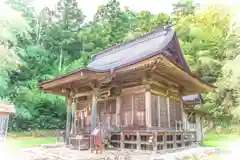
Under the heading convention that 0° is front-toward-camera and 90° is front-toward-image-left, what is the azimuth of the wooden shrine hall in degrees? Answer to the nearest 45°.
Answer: approximately 45°
